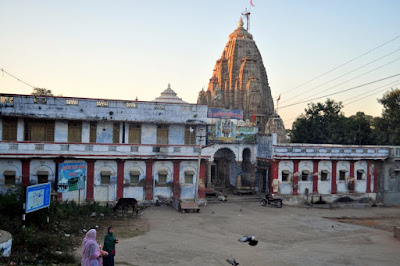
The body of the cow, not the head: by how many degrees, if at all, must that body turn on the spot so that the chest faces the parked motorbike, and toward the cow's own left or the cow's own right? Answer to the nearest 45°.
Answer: approximately 180°

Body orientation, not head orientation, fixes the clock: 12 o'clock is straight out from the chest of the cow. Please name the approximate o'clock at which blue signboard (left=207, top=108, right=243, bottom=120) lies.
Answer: The blue signboard is roughly at 5 o'clock from the cow.

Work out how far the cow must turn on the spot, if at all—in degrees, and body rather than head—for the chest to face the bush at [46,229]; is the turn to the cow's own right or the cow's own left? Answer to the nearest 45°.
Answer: approximately 90° to the cow's own left

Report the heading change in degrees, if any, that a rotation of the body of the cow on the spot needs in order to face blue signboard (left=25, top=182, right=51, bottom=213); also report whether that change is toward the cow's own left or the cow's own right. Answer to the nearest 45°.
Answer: approximately 45° to the cow's own left

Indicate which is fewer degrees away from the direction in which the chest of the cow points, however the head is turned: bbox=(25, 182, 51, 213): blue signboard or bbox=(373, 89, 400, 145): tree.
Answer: the blue signboard

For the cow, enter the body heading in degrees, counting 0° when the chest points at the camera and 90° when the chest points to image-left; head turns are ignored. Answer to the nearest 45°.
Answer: approximately 90°

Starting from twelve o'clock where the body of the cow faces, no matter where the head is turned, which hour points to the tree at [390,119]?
The tree is roughly at 5 o'clock from the cow.
